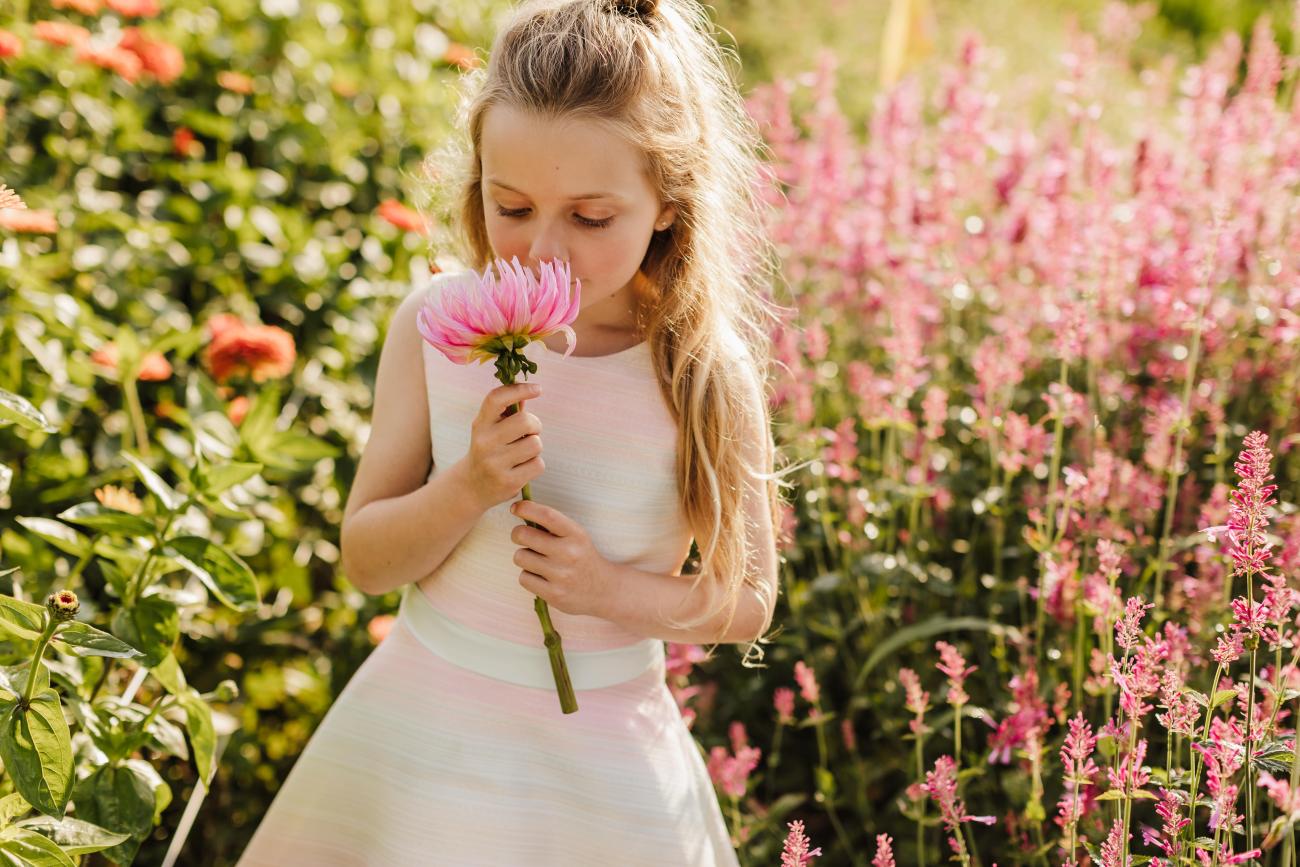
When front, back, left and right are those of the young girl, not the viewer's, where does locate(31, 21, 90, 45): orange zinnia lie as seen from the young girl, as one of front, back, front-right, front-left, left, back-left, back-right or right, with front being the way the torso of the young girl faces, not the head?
back-right

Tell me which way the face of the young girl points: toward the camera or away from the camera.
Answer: toward the camera

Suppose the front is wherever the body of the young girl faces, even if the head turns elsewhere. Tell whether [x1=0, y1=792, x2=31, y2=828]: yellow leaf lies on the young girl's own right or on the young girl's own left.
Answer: on the young girl's own right

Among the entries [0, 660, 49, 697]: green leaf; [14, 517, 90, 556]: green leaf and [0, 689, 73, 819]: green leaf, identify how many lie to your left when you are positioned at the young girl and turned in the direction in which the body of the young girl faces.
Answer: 0

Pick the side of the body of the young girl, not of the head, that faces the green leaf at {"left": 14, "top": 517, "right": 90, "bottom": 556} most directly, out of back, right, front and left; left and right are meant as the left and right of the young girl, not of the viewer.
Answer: right

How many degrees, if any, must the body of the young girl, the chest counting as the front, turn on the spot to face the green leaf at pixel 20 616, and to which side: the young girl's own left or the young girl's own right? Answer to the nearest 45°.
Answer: approximately 45° to the young girl's own right

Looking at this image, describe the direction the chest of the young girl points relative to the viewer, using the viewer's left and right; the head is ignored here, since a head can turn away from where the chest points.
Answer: facing the viewer

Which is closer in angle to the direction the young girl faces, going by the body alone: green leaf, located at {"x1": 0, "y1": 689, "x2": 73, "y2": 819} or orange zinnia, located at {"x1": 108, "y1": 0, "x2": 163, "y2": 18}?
the green leaf

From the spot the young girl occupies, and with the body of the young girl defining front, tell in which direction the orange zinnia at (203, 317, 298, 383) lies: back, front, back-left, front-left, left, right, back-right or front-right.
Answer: back-right

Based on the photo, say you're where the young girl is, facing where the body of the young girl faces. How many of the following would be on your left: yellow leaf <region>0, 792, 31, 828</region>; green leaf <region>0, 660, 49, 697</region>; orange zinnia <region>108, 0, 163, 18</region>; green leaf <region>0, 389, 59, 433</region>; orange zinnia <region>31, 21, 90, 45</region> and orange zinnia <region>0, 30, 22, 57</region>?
0

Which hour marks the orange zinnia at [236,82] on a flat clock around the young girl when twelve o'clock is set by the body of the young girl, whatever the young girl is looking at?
The orange zinnia is roughly at 5 o'clock from the young girl.

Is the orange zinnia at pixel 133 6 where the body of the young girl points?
no

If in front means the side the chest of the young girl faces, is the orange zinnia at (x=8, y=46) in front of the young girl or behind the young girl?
behind

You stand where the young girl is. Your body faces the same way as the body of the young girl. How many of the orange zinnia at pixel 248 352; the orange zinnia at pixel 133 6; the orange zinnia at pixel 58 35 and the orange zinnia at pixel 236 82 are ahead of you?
0

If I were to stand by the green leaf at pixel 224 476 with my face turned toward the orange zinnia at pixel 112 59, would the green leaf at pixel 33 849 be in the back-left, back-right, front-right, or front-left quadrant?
back-left

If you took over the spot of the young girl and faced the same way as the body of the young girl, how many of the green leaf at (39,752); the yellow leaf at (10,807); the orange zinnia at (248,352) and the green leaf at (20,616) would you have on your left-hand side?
0

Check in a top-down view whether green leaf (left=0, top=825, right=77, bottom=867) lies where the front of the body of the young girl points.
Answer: no

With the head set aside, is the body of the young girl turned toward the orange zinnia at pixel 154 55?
no
